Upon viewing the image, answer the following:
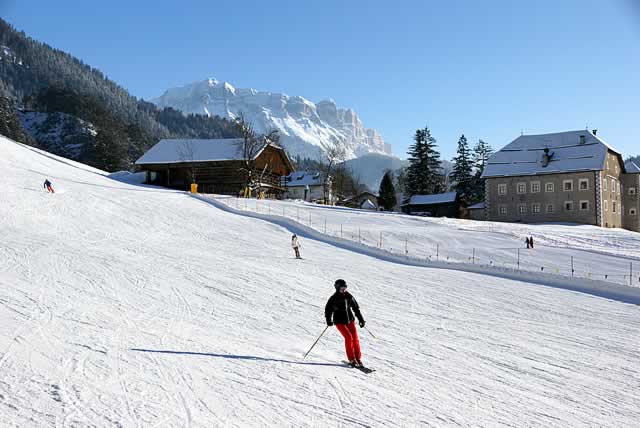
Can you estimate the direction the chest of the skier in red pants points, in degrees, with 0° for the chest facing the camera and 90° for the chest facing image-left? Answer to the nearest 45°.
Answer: approximately 315°
